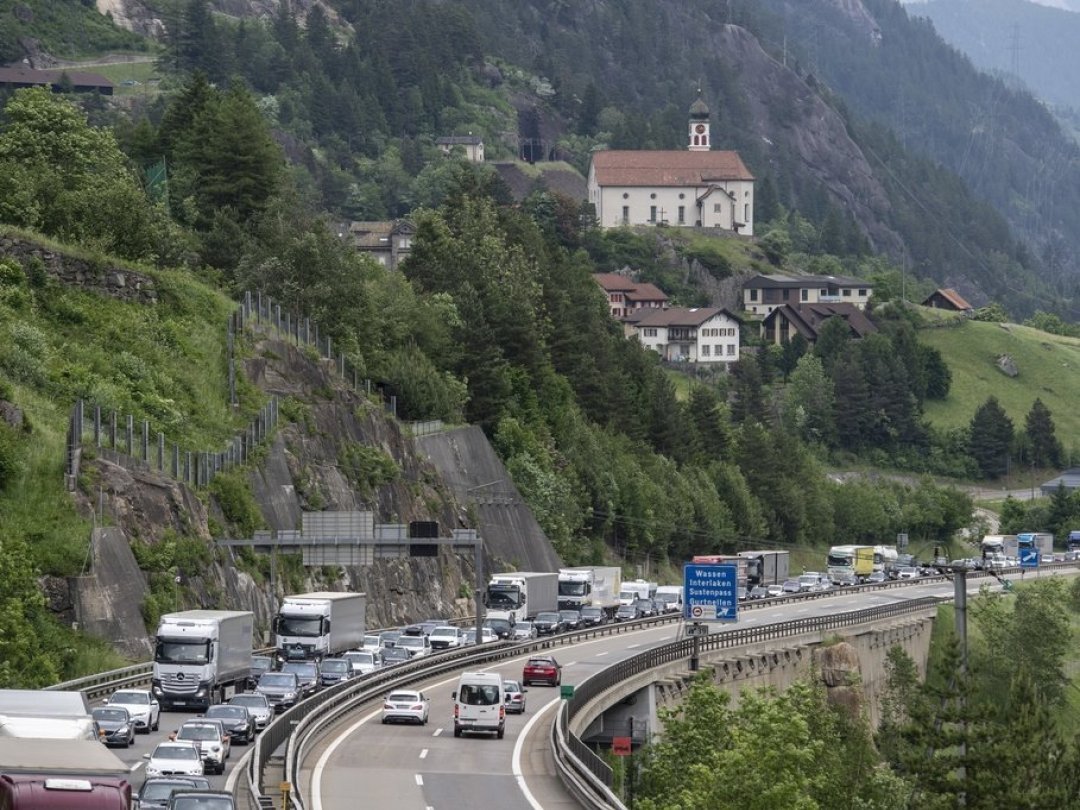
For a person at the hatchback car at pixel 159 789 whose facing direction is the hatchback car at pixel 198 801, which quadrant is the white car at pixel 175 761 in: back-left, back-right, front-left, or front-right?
back-left

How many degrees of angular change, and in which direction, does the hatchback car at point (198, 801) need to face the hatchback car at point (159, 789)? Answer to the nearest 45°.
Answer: approximately 180°

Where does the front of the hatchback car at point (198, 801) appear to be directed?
toward the camera

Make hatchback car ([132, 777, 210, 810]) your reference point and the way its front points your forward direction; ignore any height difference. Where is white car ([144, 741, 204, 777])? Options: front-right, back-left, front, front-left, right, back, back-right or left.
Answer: back-right

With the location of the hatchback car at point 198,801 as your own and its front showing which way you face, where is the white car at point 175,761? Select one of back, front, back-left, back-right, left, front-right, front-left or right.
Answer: back

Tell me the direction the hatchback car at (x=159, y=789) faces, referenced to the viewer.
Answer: facing the viewer and to the left of the viewer

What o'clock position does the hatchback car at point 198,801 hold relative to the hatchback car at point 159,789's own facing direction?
the hatchback car at point 198,801 is roughly at 10 o'clock from the hatchback car at point 159,789.

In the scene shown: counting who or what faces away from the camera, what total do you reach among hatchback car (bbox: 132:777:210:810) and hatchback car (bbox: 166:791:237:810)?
0
